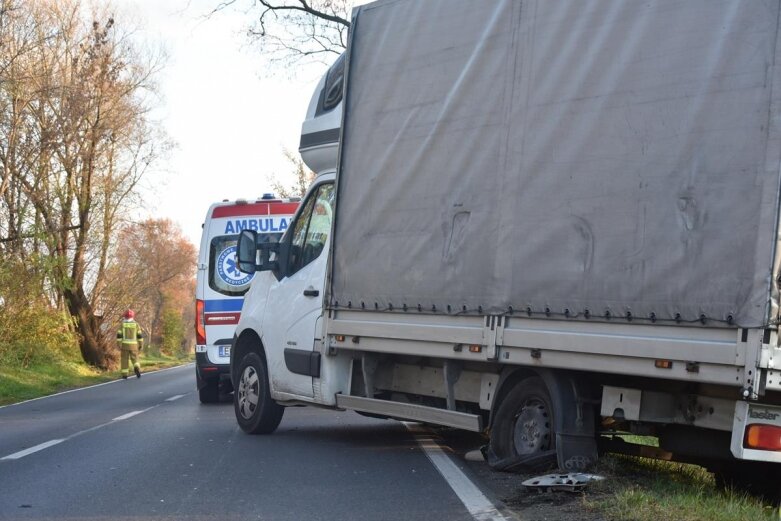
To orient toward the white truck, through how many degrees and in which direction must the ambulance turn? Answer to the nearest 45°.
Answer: approximately 180°

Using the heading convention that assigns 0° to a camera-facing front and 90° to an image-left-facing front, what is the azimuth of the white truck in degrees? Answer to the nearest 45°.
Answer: approximately 135°

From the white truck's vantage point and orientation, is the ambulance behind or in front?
in front

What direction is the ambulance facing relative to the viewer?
away from the camera

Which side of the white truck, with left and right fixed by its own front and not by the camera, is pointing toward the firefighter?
front

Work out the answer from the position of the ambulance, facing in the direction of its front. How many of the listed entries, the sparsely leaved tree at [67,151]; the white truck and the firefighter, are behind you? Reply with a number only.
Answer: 1

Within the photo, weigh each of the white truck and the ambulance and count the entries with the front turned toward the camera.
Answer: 0
